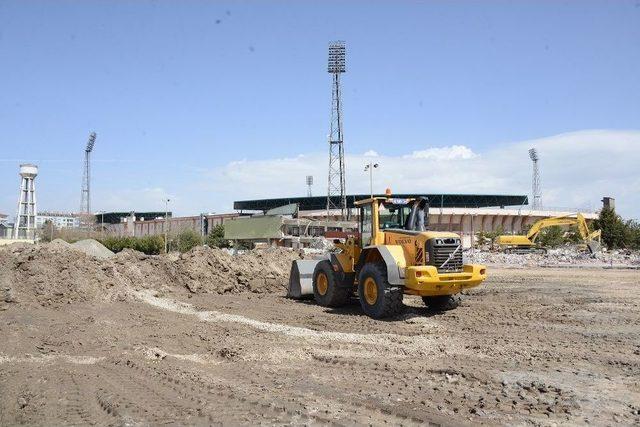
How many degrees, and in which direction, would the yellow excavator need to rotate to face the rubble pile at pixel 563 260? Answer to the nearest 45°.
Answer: approximately 90° to its right

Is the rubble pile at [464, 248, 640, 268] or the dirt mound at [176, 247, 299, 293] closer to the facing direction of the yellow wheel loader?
the dirt mound

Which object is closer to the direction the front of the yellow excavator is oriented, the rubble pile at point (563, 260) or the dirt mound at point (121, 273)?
the rubble pile

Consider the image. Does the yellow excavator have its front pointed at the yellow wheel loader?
no

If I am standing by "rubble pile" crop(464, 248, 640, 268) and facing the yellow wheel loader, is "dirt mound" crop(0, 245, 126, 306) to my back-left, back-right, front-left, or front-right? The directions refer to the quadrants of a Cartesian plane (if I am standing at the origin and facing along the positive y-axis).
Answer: front-right

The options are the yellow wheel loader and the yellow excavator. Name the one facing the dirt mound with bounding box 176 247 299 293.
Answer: the yellow wheel loader

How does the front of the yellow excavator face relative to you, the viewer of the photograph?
facing to the right of the viewer

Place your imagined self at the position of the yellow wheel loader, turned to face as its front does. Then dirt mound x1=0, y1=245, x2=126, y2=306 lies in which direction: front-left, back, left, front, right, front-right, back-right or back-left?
front-left

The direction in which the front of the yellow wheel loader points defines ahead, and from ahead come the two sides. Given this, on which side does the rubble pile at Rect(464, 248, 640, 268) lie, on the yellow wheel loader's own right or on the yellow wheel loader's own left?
on the yellow wheel loader's own right

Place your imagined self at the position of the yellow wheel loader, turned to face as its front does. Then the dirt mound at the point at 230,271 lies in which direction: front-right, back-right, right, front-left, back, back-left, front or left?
front

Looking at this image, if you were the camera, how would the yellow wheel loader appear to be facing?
facing away from the viewer and to the left of the viewer

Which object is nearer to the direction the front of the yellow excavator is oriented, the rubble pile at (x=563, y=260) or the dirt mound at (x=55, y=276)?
the rubble pile

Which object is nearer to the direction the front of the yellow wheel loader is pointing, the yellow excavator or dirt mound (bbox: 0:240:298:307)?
the dirt mound

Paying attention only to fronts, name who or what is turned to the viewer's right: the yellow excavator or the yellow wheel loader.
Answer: the yellow excavator

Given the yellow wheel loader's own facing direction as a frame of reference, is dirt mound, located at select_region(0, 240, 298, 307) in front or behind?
in front
